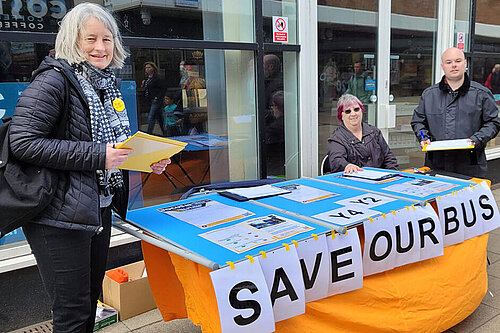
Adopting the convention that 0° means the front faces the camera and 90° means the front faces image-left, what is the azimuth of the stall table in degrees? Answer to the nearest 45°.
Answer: approximately 315°

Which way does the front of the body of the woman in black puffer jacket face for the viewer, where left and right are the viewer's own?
facing the viewer and to the right of the viewer

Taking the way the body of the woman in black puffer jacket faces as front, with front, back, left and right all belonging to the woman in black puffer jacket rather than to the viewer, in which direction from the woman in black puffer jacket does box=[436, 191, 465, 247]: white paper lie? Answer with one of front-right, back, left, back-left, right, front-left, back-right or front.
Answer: front-left

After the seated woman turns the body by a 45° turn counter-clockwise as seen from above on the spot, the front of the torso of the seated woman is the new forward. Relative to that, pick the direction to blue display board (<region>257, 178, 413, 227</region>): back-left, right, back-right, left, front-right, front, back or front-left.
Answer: front-right

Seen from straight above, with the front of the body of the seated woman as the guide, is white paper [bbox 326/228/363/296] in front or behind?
in front

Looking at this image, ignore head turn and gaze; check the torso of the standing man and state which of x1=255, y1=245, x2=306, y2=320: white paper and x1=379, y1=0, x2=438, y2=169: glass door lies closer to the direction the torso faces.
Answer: the white paper

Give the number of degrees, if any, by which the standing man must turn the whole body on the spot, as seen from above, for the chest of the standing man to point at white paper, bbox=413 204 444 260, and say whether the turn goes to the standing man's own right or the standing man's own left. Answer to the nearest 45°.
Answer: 0° — they already face it

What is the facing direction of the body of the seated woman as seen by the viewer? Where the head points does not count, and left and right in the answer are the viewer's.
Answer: facing the viewer

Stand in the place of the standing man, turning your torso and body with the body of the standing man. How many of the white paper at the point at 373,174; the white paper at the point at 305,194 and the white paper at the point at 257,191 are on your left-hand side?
0

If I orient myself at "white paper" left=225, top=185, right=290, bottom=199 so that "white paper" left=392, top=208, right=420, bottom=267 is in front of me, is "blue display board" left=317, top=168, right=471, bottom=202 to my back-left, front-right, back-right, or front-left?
front-left

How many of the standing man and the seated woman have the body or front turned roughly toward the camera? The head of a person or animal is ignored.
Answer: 2

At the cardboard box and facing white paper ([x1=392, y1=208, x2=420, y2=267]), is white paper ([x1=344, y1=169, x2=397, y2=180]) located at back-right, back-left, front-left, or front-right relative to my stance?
front-left

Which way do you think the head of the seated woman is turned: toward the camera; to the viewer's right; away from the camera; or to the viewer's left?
toward the camera

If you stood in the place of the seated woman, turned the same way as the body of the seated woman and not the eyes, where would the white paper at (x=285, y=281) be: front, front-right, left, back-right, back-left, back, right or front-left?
front

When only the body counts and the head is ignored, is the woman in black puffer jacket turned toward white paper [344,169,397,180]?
no

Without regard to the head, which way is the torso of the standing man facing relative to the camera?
toward the camera

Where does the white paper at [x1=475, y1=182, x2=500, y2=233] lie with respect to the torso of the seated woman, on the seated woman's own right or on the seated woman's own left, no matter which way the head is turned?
on the seated woman's own left

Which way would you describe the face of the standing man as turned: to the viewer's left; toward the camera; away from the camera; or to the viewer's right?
toward the camera
